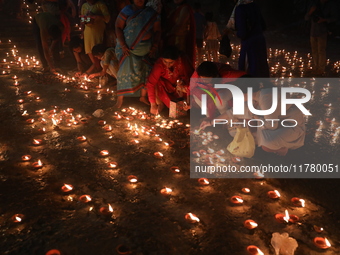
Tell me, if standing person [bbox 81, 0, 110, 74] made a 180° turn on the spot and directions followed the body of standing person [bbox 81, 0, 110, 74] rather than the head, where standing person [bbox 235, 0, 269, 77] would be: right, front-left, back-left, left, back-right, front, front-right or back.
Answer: right

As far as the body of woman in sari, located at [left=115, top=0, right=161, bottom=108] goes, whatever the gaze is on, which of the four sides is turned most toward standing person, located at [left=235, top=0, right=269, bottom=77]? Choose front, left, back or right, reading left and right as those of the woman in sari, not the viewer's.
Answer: left

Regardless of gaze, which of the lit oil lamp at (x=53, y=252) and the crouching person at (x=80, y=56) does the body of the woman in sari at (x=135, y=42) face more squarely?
the lit oil lamp

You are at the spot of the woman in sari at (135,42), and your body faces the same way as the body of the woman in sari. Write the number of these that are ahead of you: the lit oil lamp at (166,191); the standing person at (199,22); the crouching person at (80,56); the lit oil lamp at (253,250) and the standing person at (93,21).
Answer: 2

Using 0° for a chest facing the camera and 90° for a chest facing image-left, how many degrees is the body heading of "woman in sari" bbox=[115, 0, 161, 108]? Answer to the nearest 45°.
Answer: approximately 0°

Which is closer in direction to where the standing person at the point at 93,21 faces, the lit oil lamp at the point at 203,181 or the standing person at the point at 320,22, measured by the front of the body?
the lit oil lamp

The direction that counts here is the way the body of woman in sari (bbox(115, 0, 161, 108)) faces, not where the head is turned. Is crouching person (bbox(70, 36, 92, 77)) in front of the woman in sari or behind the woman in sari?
behind

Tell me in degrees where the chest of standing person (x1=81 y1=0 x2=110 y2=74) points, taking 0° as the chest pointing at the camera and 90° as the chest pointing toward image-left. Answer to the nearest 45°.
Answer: approximately 45°

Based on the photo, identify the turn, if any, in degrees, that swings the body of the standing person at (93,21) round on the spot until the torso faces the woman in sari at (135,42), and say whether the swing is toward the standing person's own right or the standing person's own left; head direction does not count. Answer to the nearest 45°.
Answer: approximately 45° to the standing person's own left

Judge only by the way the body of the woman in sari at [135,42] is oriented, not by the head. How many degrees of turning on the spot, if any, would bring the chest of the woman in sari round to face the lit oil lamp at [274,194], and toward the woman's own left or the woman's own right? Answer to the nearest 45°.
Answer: approximately 45° to the woman's own left

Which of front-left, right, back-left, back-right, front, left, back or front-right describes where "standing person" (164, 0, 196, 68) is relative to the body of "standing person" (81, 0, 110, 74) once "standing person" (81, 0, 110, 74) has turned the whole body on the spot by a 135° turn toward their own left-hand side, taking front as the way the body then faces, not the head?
front-right

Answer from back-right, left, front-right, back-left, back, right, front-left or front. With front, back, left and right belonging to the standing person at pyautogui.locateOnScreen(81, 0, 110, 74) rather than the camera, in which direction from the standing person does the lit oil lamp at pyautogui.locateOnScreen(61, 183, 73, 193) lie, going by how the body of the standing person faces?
front-left

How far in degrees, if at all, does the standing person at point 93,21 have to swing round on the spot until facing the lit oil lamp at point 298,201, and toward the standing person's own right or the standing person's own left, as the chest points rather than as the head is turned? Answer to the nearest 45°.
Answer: approximately 45° to the standing person's own left

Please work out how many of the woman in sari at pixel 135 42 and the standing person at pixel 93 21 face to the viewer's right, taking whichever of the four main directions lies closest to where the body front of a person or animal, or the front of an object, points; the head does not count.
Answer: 0

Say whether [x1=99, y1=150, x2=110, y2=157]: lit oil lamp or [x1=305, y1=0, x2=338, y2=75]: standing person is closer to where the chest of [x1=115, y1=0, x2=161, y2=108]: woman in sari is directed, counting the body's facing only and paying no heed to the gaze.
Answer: the lit oil lamp

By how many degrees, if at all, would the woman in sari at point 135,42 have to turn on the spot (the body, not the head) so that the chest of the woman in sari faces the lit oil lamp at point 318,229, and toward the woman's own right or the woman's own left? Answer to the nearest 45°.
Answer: approximately 45° to the woman's own left
